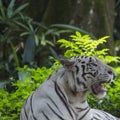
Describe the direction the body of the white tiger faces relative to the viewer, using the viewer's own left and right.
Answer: facing to the right of the viewer
